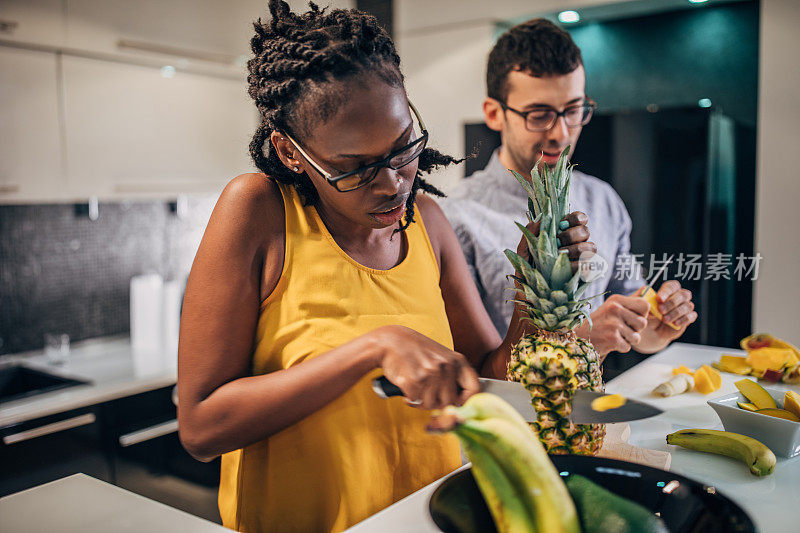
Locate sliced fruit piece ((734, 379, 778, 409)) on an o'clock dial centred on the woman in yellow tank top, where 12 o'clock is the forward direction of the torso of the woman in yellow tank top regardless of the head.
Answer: The sliced fruit piece is roughly at 10 o'clock from the woman in yellow tank top.

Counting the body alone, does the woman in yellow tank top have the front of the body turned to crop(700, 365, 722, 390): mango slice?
no

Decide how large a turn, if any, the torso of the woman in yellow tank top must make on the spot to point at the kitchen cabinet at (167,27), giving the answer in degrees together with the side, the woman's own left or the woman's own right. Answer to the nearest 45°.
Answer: approximately 180°

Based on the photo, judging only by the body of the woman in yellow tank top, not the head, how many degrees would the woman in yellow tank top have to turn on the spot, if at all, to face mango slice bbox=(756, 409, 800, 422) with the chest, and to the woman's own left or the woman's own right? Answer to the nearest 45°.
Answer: approximately 45° to the woman's own left

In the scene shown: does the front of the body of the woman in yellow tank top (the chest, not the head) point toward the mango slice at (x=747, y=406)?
no

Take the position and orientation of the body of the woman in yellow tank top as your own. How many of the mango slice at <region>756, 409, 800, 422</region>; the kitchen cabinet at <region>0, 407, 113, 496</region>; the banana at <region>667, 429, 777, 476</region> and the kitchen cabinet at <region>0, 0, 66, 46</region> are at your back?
2

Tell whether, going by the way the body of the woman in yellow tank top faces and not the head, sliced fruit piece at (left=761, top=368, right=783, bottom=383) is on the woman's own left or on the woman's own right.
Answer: on the woman's own left

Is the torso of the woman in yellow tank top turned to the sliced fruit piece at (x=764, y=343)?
no

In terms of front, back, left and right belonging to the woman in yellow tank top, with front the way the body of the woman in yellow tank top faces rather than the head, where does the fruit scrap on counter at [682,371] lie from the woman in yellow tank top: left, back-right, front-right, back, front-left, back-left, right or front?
left

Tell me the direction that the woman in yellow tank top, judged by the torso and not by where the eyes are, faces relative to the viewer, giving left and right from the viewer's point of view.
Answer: facing the viewer and to the right of the viewer

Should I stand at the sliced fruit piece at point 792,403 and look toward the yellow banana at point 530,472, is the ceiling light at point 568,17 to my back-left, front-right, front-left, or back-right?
back-right

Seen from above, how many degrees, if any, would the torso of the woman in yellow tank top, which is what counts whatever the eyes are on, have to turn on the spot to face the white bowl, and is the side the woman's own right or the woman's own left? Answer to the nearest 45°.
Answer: approximately 45° to the woman's own left

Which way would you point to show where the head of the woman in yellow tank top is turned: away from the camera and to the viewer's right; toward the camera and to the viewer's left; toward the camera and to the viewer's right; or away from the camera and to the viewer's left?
toward the camera and to the viewer's right
